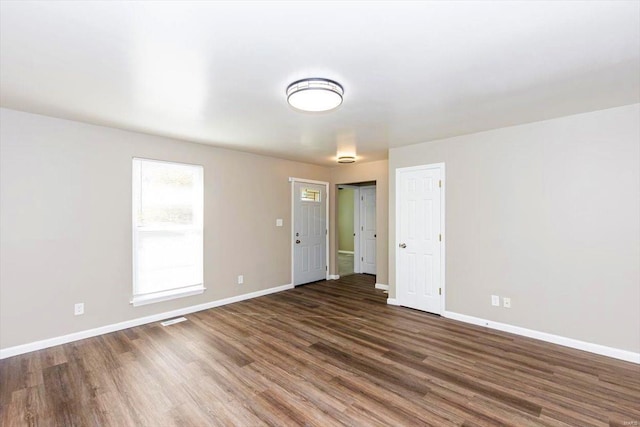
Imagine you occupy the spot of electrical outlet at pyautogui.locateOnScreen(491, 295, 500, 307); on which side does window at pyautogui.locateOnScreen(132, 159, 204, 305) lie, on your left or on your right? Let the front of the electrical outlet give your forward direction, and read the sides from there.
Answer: on your right

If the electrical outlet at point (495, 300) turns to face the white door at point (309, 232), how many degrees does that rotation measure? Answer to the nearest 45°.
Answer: approximately 90° to its right

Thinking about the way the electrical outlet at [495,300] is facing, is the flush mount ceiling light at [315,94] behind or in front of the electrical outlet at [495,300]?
in front

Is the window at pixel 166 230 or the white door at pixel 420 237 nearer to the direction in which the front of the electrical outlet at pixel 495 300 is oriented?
the window

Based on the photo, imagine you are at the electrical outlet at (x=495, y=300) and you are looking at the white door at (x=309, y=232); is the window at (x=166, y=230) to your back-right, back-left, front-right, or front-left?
front-left

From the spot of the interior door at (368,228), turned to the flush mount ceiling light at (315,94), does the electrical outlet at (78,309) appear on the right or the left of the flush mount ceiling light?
right

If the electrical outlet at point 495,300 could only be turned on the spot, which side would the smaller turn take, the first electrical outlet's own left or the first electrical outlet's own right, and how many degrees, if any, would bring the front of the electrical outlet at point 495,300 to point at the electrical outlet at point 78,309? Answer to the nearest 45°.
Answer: approximately 45° to the first electrical outlet's own right
